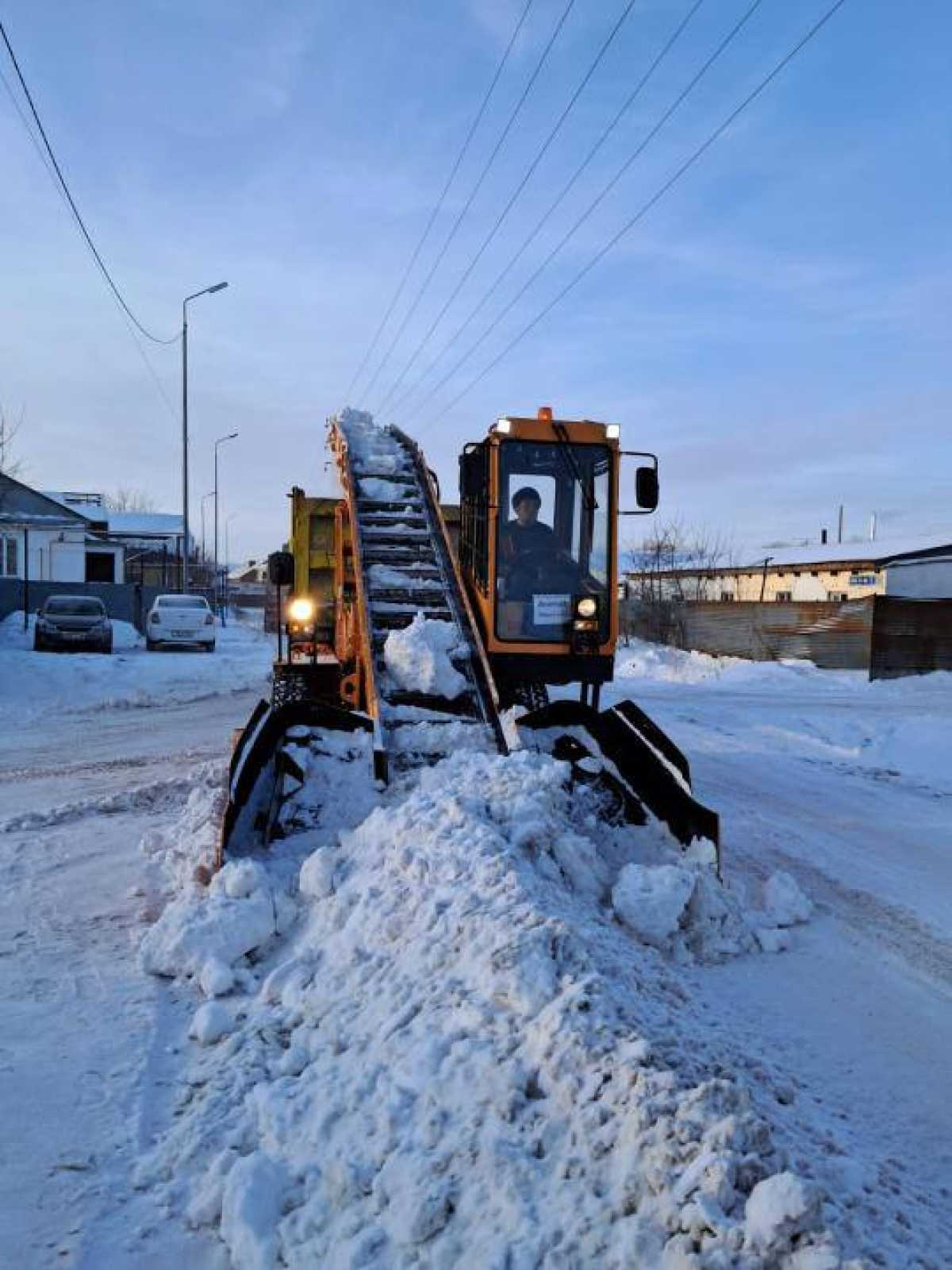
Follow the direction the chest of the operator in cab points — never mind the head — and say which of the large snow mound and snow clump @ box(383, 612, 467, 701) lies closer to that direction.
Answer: the large snow mound

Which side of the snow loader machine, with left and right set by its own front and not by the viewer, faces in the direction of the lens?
front

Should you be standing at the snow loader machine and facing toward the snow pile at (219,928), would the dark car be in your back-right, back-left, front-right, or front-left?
back-right

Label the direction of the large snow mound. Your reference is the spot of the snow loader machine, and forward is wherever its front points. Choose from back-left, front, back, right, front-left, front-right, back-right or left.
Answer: front

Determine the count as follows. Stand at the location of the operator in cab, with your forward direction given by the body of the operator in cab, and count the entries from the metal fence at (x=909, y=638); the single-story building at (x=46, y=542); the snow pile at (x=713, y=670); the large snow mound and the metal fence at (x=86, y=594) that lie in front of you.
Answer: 1

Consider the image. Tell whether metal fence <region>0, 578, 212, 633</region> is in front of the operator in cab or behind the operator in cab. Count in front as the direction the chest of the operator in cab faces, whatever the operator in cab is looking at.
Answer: behind

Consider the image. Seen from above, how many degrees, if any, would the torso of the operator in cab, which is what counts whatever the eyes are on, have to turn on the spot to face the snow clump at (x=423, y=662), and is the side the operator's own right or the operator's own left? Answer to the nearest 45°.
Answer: approximately 45° to the operator's own right

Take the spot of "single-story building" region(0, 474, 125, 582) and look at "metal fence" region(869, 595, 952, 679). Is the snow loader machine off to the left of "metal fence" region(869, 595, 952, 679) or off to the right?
right

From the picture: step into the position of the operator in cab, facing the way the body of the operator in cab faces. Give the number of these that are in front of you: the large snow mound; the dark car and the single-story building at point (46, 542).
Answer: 1

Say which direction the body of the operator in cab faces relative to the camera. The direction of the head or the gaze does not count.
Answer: toward the camera

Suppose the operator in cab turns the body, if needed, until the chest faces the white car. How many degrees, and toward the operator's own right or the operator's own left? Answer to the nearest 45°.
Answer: approximately 135° to the operator's own right
